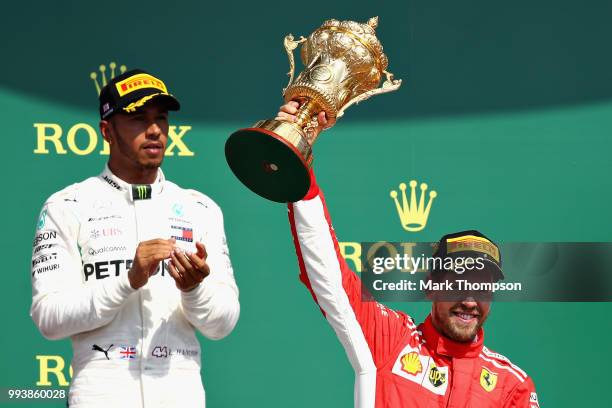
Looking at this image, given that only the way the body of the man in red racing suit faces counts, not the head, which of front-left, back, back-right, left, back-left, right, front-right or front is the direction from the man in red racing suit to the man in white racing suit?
front-right

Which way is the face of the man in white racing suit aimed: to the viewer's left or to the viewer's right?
to the viewer's right

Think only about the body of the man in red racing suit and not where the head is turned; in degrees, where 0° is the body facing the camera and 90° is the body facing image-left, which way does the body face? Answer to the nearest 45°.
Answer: approximately 0°
